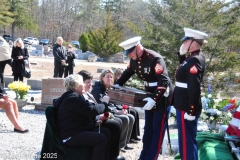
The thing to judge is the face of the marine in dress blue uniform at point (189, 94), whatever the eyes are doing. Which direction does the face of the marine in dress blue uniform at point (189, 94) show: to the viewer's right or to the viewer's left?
to the viewer's left

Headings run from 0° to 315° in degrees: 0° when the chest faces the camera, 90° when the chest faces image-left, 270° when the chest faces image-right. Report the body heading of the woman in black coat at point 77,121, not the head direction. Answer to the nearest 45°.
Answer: approximately 270°

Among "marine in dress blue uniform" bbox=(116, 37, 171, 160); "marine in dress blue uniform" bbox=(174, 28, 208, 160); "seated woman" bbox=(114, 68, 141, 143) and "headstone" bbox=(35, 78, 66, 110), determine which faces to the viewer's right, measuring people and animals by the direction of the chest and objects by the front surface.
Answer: the seated woman

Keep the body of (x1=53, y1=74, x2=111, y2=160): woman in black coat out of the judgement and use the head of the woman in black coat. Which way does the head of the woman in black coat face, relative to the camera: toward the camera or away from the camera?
away from the camera

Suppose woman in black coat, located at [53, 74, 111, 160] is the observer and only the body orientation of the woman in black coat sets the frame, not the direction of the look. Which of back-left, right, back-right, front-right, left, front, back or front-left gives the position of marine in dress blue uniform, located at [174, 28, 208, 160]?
front

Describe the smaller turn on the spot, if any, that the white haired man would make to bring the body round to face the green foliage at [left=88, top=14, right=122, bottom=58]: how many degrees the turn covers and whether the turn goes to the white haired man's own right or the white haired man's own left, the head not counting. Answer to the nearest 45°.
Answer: approximately 135° to the white haired man's own left

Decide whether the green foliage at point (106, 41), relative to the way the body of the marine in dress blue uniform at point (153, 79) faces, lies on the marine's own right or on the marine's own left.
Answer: on the marine's own right

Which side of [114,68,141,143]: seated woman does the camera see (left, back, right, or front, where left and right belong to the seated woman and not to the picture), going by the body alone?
right

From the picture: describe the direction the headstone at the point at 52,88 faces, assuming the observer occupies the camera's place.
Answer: facing the viewer

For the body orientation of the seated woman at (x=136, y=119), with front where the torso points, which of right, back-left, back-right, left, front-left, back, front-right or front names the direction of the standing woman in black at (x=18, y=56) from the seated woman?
back-left

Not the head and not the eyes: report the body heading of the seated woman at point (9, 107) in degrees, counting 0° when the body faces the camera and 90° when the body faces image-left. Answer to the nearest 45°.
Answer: approximately 270°

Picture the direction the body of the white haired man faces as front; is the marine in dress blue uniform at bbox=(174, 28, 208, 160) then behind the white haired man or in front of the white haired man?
in front

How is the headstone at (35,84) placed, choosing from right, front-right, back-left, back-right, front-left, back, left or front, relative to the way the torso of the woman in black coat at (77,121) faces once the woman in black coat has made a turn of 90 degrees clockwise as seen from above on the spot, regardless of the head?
back

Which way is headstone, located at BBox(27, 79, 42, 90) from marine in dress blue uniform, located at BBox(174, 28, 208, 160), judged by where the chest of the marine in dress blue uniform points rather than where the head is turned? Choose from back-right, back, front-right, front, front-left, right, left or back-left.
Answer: front-right

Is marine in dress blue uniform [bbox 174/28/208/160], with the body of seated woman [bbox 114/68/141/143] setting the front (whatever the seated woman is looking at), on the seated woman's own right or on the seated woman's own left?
on the seated woman's own right
